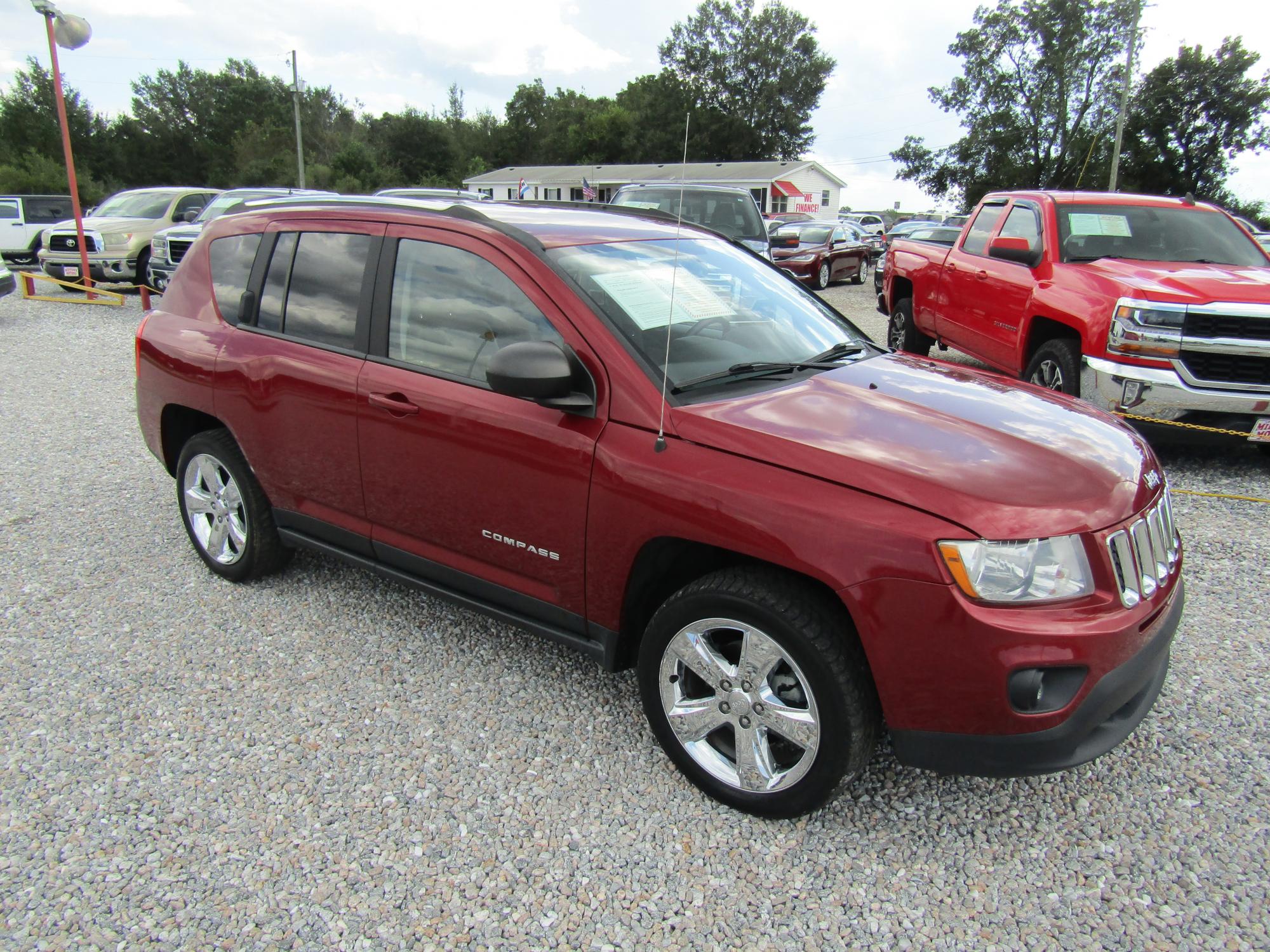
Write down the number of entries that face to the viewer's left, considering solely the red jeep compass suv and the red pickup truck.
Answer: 0

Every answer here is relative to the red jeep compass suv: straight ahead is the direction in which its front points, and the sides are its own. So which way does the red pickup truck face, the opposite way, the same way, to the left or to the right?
the same way

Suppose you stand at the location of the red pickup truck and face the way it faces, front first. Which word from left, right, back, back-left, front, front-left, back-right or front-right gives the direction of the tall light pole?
back-right

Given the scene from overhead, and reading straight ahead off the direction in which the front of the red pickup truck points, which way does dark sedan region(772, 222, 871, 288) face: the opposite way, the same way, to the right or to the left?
to the right

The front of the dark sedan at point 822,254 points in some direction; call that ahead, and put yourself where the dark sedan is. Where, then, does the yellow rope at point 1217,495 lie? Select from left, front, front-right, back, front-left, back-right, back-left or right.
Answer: front-left

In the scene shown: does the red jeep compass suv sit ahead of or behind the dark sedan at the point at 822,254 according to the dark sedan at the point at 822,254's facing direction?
ahead

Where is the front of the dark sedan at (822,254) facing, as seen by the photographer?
facing the viewer and to the left of the viewer

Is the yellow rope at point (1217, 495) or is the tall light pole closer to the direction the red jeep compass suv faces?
the yellow rope

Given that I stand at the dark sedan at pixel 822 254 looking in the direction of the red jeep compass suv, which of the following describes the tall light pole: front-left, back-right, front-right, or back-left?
front-right

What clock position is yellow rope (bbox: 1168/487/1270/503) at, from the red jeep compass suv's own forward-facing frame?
The yellow rope is roughly at 9 o'clock from the red jeep compass suv.

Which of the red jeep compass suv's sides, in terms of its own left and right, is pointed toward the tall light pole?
back

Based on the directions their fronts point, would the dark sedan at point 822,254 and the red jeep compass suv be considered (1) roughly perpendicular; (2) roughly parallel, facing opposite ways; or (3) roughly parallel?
roughly perpendicular

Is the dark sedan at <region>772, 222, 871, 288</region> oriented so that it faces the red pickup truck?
no

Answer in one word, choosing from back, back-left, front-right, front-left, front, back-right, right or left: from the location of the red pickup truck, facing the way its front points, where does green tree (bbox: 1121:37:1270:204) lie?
back-left

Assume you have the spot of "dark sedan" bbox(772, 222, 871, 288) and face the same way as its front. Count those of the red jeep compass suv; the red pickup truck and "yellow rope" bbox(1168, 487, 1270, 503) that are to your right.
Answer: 0

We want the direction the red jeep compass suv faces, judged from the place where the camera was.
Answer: facing the viewer and to the right of the viewer

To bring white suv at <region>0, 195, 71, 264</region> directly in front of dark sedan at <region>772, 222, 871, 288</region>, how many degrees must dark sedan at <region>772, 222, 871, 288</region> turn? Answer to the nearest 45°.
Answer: approximately 45° to its right

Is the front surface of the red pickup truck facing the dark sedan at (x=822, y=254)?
no

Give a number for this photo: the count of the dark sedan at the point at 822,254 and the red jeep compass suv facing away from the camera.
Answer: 0
